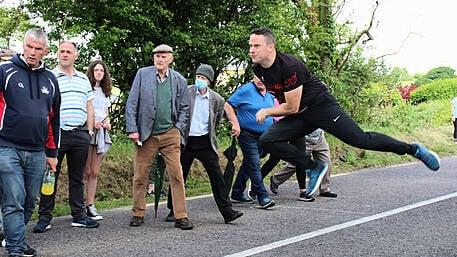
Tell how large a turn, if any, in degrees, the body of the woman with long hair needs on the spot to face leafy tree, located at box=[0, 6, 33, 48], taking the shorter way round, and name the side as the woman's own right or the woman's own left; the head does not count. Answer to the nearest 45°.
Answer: approximately 180°

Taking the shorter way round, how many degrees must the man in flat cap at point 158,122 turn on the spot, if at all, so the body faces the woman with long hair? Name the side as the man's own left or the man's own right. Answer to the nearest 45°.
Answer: approximately 135° to the man's own right

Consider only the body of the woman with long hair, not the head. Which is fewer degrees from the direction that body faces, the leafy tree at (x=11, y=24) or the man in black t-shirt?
the man in black t-shirt

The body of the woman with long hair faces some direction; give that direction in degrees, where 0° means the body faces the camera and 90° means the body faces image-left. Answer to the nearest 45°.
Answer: approximately 0°

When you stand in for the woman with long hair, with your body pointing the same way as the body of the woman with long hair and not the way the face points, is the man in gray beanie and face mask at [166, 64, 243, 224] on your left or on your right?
on your left

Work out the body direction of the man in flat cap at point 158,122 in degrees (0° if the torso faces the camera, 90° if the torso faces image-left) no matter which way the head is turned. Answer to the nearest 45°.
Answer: approximately 0°

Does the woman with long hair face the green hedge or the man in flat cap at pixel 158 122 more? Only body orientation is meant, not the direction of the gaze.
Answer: the man in flat cap

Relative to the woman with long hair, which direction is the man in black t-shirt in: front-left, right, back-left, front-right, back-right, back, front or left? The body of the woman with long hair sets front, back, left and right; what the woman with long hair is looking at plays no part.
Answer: front-left

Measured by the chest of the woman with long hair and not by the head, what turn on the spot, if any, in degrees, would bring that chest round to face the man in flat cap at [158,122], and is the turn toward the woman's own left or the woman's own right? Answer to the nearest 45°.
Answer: approximately 45° to the woman's own left
